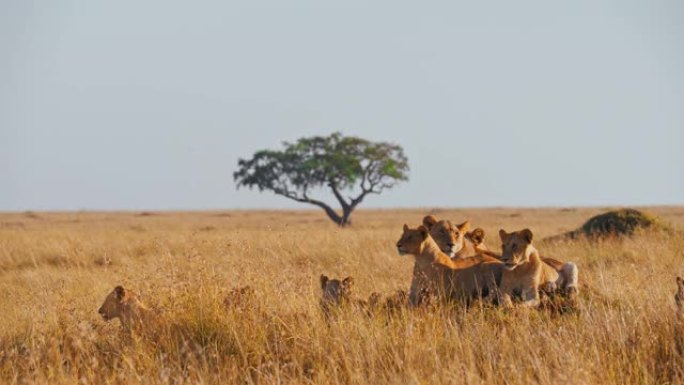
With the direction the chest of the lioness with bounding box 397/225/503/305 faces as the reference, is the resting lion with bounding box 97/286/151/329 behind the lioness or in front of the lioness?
in front

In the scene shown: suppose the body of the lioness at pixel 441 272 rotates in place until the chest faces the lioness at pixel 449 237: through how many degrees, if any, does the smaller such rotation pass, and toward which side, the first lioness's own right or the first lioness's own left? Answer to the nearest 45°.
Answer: approximately 90° to the first lioness's own right

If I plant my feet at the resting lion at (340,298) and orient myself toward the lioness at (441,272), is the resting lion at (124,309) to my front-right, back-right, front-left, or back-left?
back-right

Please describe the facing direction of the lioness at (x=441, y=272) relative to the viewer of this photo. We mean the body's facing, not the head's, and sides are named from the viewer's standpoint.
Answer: facing to the left of the viewer

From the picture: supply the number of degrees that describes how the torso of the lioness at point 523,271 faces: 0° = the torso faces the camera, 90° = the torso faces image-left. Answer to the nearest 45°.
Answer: approximately 45°

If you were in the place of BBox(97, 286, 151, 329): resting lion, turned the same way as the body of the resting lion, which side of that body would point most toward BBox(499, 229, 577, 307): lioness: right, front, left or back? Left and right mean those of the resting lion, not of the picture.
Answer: back

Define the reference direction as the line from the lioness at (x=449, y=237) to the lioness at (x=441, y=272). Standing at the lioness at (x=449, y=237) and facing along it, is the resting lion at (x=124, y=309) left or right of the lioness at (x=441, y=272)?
right

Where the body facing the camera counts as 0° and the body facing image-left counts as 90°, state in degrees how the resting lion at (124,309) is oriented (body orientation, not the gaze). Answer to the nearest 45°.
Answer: approximately 90°

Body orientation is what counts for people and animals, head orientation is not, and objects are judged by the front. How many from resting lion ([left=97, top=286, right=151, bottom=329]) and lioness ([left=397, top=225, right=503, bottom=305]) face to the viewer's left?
2
